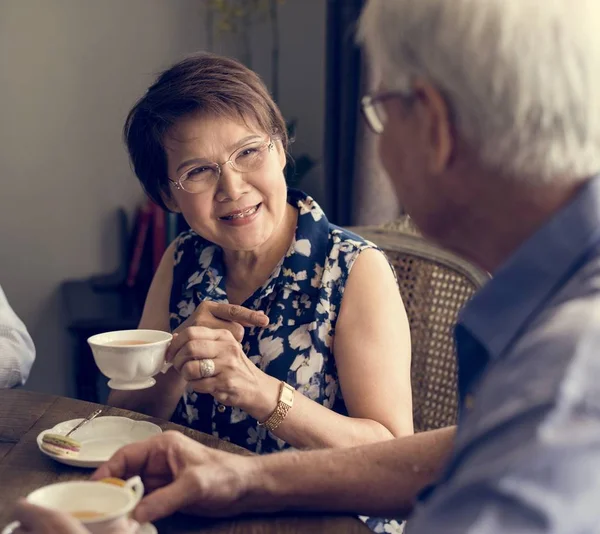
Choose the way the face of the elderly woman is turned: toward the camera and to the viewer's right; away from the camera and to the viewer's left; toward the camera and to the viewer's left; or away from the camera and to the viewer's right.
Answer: toward the camera and to the viewer's right

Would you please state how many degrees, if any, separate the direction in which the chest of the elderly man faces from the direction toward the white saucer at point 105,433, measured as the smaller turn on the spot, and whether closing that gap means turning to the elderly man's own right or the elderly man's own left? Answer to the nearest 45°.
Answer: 0° — they already face it

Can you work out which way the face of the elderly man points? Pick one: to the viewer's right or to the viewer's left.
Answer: to the viewer's left

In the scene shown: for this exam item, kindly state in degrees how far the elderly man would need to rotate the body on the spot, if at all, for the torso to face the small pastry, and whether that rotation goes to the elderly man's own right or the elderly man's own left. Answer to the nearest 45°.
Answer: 0° — they already face it

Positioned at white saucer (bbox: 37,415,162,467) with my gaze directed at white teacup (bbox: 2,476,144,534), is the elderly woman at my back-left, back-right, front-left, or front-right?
back-left

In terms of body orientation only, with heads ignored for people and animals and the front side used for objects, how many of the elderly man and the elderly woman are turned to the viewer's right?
0

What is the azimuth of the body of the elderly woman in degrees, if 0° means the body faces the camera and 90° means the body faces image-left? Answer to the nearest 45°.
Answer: approximately 45°

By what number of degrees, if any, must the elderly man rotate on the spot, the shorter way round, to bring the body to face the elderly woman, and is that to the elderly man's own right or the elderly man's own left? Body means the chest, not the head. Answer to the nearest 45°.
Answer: approximately 45° to the elderly man's own right

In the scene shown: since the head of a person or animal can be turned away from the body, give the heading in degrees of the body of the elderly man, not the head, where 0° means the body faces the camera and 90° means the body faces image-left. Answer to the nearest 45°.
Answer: approximately 135°
